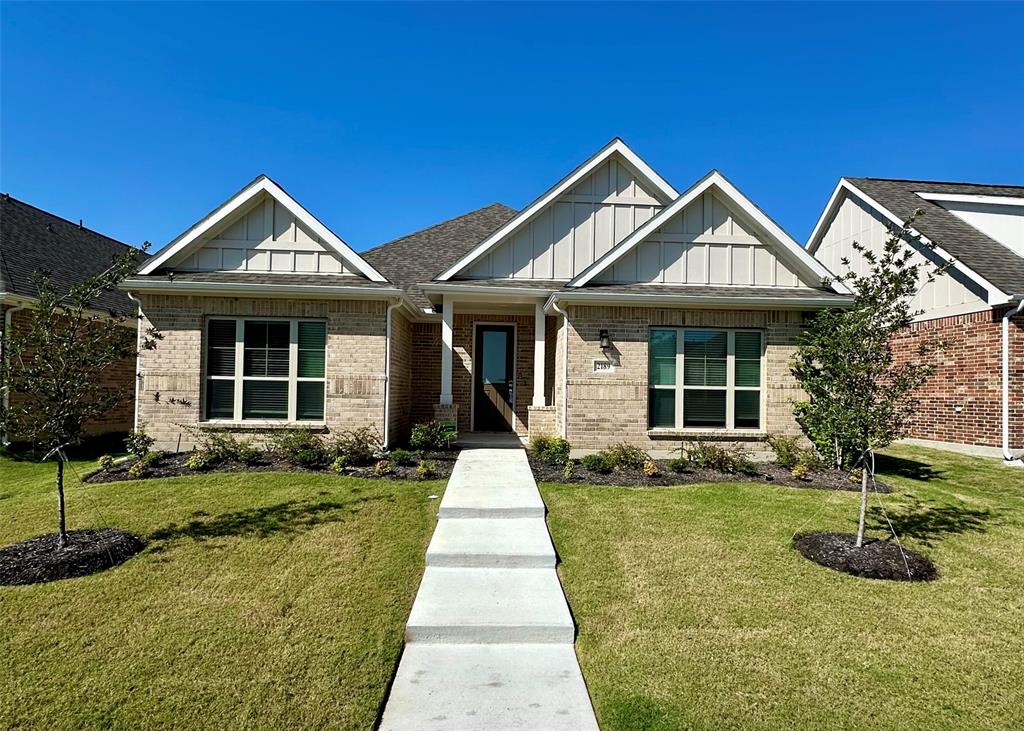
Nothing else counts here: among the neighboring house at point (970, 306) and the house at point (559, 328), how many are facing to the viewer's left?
0

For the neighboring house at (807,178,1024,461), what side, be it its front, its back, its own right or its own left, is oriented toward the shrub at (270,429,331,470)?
right

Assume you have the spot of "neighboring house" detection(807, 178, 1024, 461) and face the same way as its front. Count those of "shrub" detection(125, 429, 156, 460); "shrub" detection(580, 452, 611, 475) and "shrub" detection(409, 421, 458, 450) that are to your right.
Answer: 3

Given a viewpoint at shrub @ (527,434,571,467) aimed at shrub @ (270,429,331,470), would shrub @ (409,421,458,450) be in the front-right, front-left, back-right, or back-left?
front-right

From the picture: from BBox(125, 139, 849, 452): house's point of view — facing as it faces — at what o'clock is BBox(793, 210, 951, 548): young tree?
The young tree is roughly at 11 o'clock from the house.

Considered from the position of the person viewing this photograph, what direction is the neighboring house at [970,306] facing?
facing the viewer and to the right of the viewer

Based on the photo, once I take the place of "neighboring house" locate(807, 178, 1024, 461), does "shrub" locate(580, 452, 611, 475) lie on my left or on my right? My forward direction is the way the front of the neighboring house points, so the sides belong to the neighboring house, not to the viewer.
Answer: on my right

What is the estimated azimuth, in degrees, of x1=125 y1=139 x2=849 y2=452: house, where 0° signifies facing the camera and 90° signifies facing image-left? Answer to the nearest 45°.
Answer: approximately 0°

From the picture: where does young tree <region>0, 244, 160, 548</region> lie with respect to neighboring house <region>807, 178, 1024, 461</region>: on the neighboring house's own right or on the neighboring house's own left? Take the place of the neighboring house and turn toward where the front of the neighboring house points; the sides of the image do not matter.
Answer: on the neighboring house's own right

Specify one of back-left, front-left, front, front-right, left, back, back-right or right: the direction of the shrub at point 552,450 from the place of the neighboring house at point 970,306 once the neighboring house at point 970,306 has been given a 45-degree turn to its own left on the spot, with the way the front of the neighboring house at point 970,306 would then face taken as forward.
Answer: back-right

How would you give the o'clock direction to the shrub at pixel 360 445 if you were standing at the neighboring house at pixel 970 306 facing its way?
The shrub is roughly at 3 o'clock from the neighboring house.

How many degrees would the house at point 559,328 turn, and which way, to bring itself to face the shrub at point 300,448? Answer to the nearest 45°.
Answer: approximately 90° to its right

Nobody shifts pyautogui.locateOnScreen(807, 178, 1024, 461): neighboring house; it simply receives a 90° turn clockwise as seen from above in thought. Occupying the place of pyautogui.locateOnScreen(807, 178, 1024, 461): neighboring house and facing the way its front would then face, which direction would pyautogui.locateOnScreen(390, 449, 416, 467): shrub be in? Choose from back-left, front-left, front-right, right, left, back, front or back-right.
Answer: front
